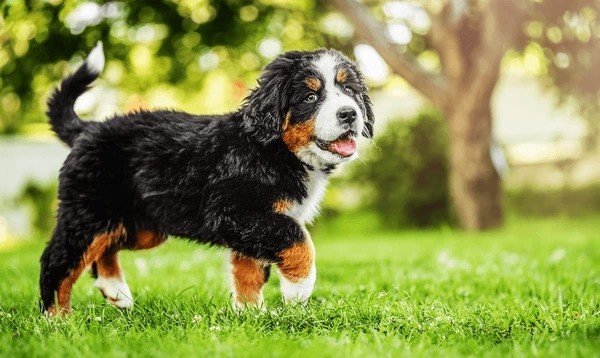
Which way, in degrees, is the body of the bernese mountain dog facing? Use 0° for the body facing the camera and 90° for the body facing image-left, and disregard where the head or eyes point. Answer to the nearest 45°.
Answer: approximately 270°
